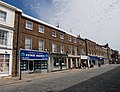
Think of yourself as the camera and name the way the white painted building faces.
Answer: facing the viewer and to the right of the viewer
